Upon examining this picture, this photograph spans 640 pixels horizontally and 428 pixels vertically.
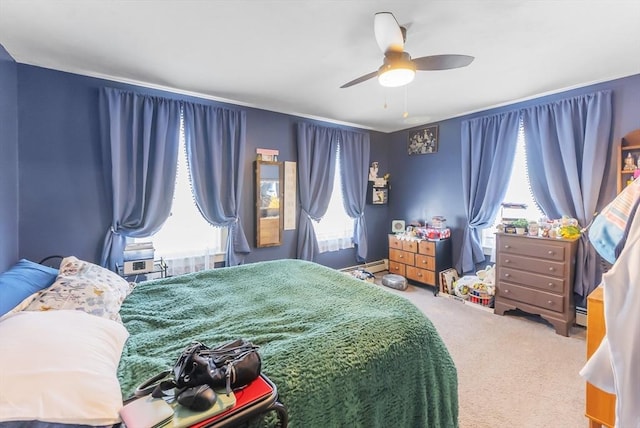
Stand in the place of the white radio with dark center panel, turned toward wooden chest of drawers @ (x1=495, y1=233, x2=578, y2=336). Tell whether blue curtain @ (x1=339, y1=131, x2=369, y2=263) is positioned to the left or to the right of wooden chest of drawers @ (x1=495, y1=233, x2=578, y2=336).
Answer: left

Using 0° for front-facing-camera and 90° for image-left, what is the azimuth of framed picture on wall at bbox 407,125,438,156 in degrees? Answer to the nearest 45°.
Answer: approximately 45°

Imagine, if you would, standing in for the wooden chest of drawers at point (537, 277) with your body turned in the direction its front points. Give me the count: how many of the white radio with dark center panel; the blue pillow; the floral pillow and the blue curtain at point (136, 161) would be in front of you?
4

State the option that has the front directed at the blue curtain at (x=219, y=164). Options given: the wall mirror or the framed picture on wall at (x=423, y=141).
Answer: the framed picture on wall

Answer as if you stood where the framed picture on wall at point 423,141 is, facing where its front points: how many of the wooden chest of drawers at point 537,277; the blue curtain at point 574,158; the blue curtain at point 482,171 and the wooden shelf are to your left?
4

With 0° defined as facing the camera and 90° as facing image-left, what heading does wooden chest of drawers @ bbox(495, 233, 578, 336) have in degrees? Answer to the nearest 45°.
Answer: approximately 45°

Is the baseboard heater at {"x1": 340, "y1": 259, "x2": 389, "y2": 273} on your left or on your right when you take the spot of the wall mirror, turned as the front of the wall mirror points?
on your left

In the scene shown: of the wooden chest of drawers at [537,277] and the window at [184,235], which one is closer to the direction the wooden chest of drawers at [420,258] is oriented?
the window

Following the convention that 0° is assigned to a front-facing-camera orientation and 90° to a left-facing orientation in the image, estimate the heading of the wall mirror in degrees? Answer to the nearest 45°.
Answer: approximately 315°
